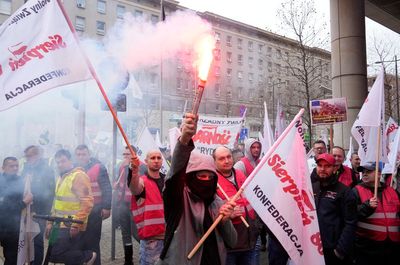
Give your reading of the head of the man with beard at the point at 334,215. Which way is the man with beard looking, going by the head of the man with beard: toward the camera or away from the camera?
toward the camera

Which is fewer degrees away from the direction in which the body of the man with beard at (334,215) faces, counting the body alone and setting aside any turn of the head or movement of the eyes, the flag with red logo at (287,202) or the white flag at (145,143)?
the flag with red logo

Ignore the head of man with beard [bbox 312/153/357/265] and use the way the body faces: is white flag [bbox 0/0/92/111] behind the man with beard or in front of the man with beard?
in front

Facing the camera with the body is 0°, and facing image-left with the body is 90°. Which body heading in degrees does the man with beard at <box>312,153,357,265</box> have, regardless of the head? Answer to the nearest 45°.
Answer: approximately 45°

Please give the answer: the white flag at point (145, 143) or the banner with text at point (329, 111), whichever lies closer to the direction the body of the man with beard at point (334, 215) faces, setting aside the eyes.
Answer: the white flag

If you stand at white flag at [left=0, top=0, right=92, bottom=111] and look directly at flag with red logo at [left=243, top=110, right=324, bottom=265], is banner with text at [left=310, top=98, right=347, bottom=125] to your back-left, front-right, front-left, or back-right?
front-left

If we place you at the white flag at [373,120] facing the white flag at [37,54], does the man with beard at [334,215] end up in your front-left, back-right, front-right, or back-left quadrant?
front-left

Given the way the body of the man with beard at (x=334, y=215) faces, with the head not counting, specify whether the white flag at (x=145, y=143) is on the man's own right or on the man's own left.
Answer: on the man's own right

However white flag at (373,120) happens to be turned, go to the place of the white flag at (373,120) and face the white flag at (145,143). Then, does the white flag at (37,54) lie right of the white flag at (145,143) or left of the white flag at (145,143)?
left

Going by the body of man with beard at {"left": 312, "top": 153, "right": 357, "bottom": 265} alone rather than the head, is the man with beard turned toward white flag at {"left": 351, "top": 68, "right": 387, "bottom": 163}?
no

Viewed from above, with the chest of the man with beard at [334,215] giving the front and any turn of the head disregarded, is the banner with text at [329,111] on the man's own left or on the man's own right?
on the man's own right

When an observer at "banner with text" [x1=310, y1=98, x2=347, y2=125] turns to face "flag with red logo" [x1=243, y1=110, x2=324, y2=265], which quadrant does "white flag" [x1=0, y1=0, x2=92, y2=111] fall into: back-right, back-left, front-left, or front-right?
front-right
